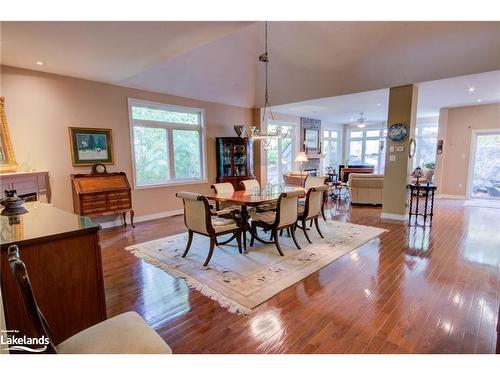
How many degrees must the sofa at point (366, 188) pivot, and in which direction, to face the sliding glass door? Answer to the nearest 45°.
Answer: approximately 45° to its right

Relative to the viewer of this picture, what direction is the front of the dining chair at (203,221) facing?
facing away from the viewer and to the right of the viewer

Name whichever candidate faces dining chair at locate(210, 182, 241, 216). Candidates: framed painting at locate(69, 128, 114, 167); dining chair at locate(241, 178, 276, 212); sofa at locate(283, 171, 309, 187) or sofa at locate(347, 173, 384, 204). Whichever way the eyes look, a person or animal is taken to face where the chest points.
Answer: the framed painting

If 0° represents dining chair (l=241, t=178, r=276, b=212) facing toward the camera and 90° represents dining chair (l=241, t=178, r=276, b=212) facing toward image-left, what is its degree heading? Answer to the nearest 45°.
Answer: approximately 315°

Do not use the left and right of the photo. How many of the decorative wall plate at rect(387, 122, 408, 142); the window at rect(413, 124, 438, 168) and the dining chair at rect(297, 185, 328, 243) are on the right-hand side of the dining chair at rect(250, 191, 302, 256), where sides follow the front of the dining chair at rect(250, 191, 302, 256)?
3

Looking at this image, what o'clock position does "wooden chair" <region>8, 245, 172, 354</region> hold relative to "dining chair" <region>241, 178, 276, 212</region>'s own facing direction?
The wooden chair is roughly at 2 o'clock from the dining chair.

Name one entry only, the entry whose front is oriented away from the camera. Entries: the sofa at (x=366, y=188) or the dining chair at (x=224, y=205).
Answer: the sofa

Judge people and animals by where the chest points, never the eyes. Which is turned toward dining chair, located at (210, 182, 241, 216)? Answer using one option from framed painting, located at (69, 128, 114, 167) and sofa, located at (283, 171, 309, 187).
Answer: the framed painting

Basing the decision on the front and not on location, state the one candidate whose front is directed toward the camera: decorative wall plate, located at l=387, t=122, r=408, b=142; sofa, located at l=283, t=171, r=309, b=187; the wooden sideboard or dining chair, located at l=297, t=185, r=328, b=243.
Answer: the decorative wall plate

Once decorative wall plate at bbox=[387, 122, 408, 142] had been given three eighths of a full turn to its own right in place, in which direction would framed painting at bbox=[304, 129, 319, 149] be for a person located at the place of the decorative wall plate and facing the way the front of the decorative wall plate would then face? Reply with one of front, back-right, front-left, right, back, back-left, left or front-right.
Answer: front
